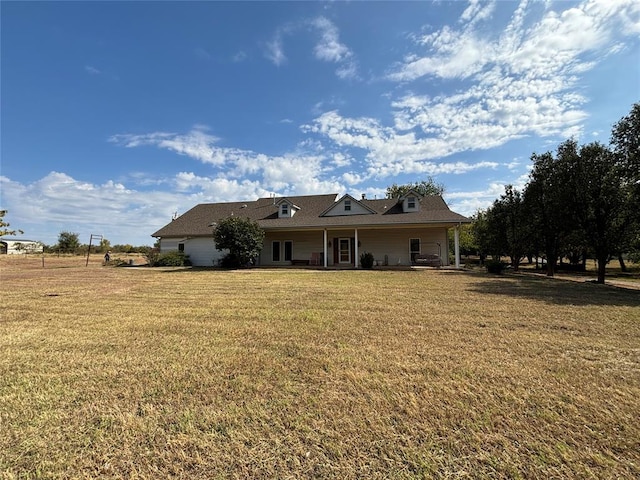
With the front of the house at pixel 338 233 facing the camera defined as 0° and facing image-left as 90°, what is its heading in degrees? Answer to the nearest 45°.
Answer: approximately 0°

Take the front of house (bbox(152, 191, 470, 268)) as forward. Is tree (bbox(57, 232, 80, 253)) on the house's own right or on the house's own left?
on the house's own right

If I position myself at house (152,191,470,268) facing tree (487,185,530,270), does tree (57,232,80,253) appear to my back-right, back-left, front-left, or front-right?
back-left

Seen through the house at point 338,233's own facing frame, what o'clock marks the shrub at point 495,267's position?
The shrub is roughly at 10 o'clock from the house.

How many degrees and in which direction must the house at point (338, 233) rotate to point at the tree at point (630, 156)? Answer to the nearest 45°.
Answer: approximately 45° to its left

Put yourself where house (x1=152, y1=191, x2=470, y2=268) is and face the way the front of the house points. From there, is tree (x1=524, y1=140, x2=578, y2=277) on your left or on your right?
on your left

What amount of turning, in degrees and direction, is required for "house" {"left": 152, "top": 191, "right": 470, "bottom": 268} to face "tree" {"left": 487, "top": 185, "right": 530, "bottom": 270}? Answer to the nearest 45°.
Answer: approximately 90° to its left

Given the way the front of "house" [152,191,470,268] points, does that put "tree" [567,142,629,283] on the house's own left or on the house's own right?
on the house's own left
